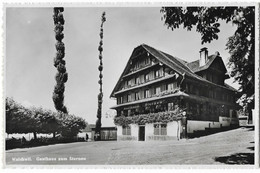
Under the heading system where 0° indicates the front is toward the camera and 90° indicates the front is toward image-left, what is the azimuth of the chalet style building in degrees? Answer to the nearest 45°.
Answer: approximately 45°

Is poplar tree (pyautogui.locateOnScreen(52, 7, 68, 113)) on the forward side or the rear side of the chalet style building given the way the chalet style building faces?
on the forward side
